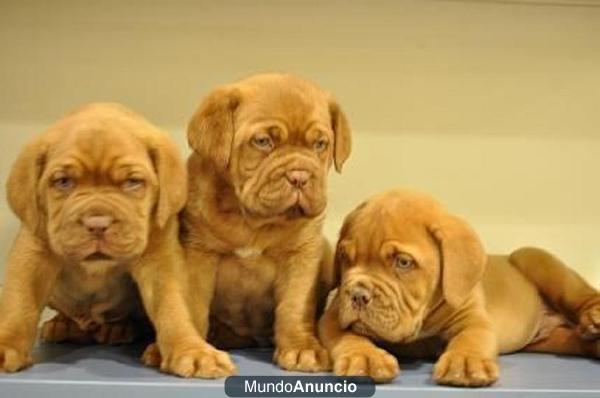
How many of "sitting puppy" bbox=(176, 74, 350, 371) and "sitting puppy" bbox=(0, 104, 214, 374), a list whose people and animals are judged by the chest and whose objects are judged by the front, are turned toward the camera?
2

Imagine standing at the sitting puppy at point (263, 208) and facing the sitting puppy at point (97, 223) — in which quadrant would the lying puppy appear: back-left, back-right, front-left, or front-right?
back-left

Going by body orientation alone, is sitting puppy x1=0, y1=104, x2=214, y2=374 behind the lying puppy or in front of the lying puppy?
in front

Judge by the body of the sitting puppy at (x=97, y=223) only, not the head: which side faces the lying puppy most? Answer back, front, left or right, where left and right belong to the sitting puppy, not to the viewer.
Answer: left

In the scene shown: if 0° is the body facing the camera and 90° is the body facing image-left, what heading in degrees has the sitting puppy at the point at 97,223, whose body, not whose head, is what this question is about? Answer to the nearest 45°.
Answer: approximately 0°
